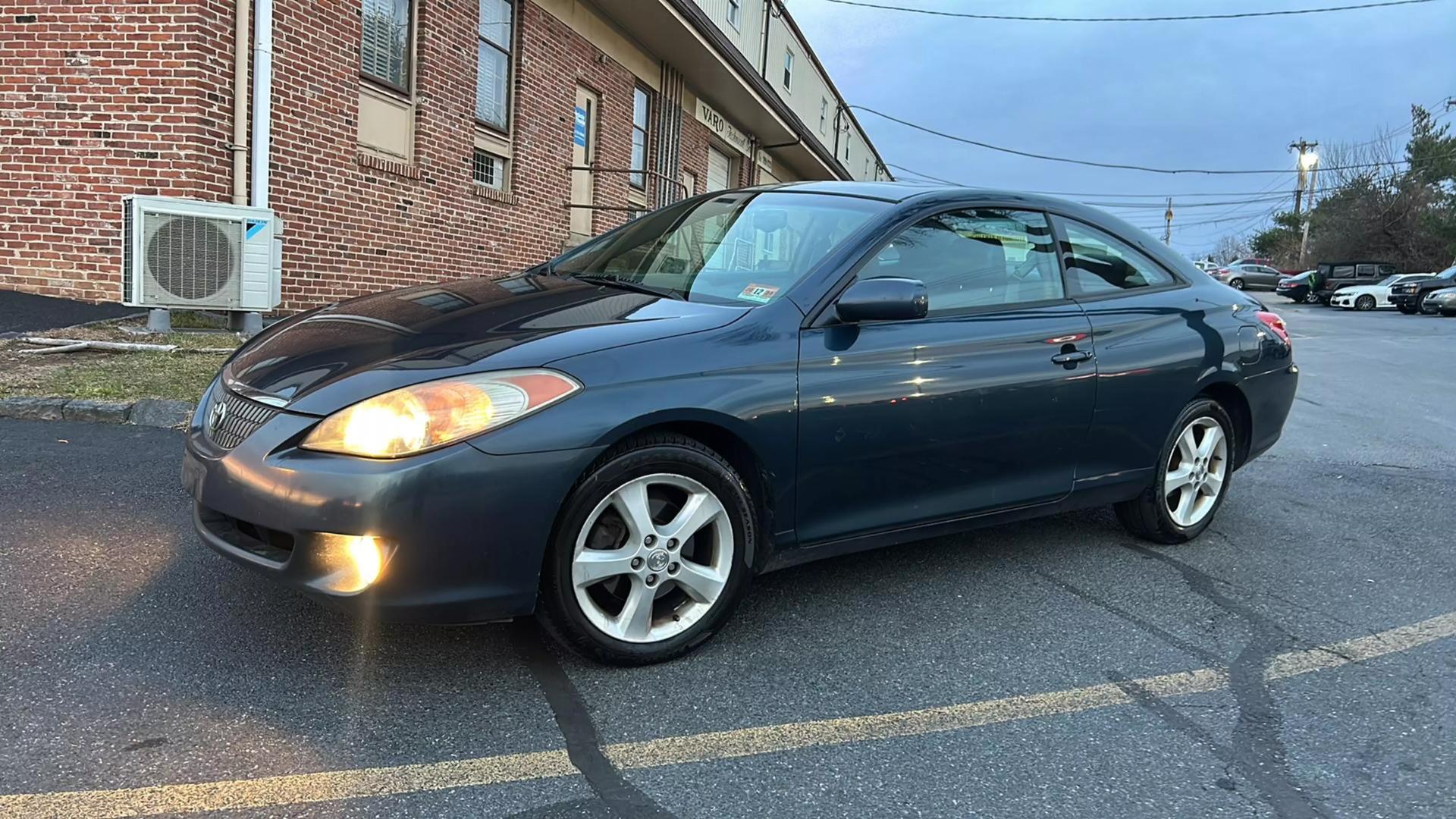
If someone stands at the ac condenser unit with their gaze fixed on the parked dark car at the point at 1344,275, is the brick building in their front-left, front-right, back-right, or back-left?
front-left

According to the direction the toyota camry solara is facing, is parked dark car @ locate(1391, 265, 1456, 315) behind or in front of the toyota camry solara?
behind

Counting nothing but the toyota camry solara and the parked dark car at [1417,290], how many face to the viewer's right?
0

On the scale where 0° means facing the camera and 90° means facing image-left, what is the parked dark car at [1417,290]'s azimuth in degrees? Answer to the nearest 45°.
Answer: approximately 45°

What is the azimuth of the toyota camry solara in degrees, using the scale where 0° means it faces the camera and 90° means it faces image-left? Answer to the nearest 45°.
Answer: approximately 45°

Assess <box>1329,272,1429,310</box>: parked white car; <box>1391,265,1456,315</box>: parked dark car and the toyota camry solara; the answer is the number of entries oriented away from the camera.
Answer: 0

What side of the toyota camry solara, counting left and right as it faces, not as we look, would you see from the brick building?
right

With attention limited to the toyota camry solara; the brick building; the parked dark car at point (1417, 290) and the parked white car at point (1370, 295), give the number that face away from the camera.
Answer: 0

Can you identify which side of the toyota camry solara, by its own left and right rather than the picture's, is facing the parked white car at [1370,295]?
back

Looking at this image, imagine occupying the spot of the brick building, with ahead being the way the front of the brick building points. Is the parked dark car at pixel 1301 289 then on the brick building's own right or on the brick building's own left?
on the brick building's own left

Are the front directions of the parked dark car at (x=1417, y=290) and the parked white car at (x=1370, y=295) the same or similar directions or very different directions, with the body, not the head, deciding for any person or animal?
same or similar directions

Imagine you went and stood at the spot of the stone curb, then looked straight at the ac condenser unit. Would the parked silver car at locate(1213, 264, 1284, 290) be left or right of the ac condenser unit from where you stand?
right

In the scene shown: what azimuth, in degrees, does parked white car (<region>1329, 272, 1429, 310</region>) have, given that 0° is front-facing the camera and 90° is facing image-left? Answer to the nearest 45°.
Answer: approximately 45°

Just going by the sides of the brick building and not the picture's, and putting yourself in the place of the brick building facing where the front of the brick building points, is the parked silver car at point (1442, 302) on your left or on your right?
on your left

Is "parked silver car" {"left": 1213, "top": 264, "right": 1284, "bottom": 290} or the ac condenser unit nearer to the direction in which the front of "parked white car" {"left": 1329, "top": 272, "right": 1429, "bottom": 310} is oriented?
the ac condenser unit

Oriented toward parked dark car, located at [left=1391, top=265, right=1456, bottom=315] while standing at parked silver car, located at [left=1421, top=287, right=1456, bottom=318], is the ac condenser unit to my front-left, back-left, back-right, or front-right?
back-left

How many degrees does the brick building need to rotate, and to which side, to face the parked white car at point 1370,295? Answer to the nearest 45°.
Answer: approximately 90° to its left

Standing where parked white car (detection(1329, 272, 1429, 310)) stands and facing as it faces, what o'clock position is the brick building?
The brick building is roughly at 11 o'clock from the parked white car.
